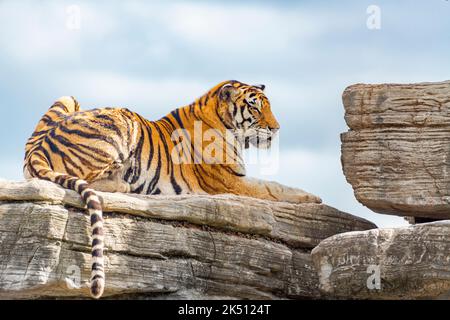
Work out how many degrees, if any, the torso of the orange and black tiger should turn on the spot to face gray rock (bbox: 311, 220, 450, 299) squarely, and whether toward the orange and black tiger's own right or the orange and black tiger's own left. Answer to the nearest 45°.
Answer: approximately 45° to the orange and black tiger's own right

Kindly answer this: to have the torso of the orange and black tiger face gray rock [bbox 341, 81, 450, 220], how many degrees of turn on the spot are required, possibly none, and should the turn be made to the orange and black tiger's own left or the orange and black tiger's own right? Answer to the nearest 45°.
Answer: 0° — it already faces it

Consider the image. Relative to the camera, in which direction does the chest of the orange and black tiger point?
to the viewer's right
